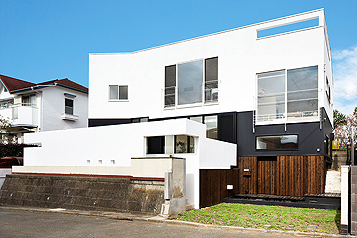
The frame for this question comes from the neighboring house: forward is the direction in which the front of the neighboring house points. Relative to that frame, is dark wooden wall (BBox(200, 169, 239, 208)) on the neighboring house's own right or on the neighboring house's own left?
on the neighboring house's own left

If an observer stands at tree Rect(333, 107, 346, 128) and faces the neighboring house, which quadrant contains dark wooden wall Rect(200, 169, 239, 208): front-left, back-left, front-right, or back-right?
front-left

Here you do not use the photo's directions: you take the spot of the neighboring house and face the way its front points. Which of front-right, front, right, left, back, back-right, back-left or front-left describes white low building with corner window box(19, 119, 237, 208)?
front-left

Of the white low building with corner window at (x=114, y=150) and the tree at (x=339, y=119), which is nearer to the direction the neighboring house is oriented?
the white low building with corner window

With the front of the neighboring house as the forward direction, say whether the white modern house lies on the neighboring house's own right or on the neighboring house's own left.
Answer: on the neighboring house's own left

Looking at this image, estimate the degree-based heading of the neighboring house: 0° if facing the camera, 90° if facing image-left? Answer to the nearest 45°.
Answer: approximately 45°
